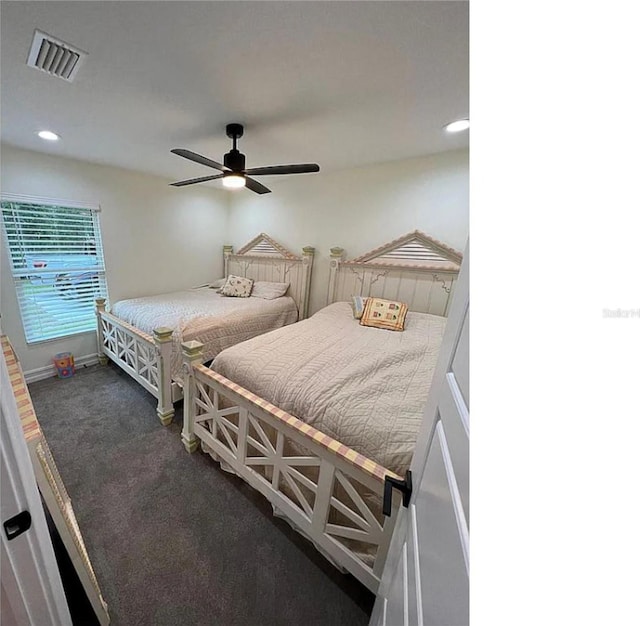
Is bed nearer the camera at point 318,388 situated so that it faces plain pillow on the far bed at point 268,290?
no

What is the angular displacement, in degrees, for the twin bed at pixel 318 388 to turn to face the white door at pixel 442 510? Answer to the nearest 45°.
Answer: approximately 45° to its left

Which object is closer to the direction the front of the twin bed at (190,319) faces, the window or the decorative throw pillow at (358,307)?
the window

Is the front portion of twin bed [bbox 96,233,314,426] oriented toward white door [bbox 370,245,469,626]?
no

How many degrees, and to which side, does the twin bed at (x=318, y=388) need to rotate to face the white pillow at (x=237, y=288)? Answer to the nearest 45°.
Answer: approximately 135° to its right

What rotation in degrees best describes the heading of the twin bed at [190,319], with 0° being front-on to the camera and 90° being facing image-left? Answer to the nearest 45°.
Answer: approximately 45°

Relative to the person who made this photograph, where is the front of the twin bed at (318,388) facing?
facing the viewer and to the left of the viewer

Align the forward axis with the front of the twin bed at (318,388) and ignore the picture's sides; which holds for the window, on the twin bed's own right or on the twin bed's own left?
on the twin bed's own right

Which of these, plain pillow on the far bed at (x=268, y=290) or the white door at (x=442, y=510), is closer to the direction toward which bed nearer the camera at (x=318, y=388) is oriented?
the white door
